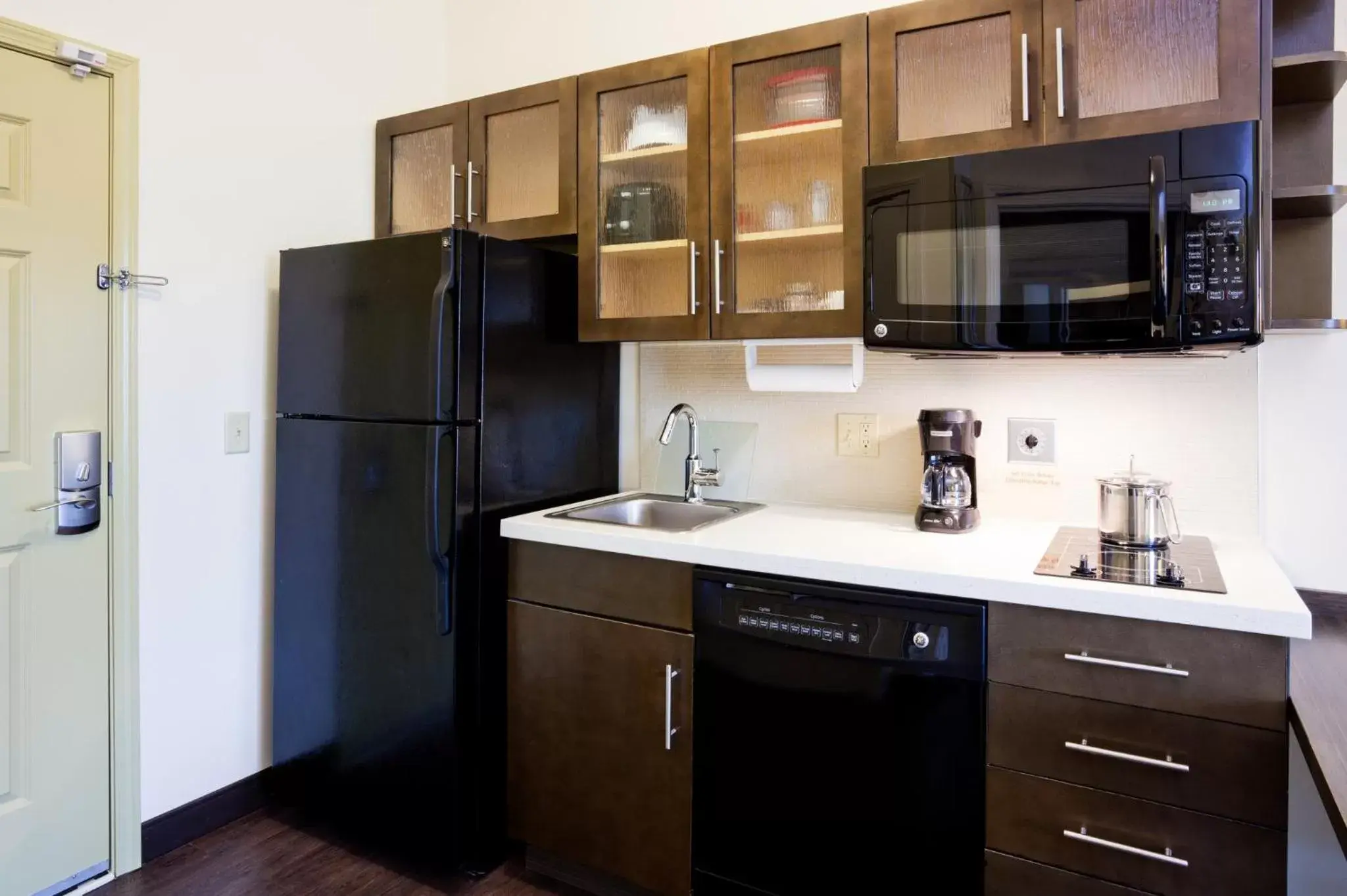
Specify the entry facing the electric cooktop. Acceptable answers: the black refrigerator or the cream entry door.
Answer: the cream entry door

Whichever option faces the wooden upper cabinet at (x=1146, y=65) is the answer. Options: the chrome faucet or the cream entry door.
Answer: the cream entry door

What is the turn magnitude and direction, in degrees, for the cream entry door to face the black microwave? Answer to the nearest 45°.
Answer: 0° — it already faces it

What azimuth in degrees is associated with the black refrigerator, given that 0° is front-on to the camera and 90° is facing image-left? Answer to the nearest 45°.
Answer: approximately 45°

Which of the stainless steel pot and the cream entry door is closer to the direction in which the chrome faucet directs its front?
the cream entry door

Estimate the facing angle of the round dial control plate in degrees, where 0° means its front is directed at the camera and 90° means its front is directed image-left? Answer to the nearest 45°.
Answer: approximately 0°

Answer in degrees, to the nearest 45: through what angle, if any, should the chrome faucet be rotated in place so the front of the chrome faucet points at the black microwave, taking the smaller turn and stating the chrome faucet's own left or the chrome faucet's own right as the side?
approximately 90° to the chrome faucet's own left

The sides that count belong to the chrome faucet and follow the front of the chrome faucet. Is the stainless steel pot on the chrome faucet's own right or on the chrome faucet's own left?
on the chrome faucet's own left

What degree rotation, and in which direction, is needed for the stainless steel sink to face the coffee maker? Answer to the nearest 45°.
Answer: approximately 90° to its left
